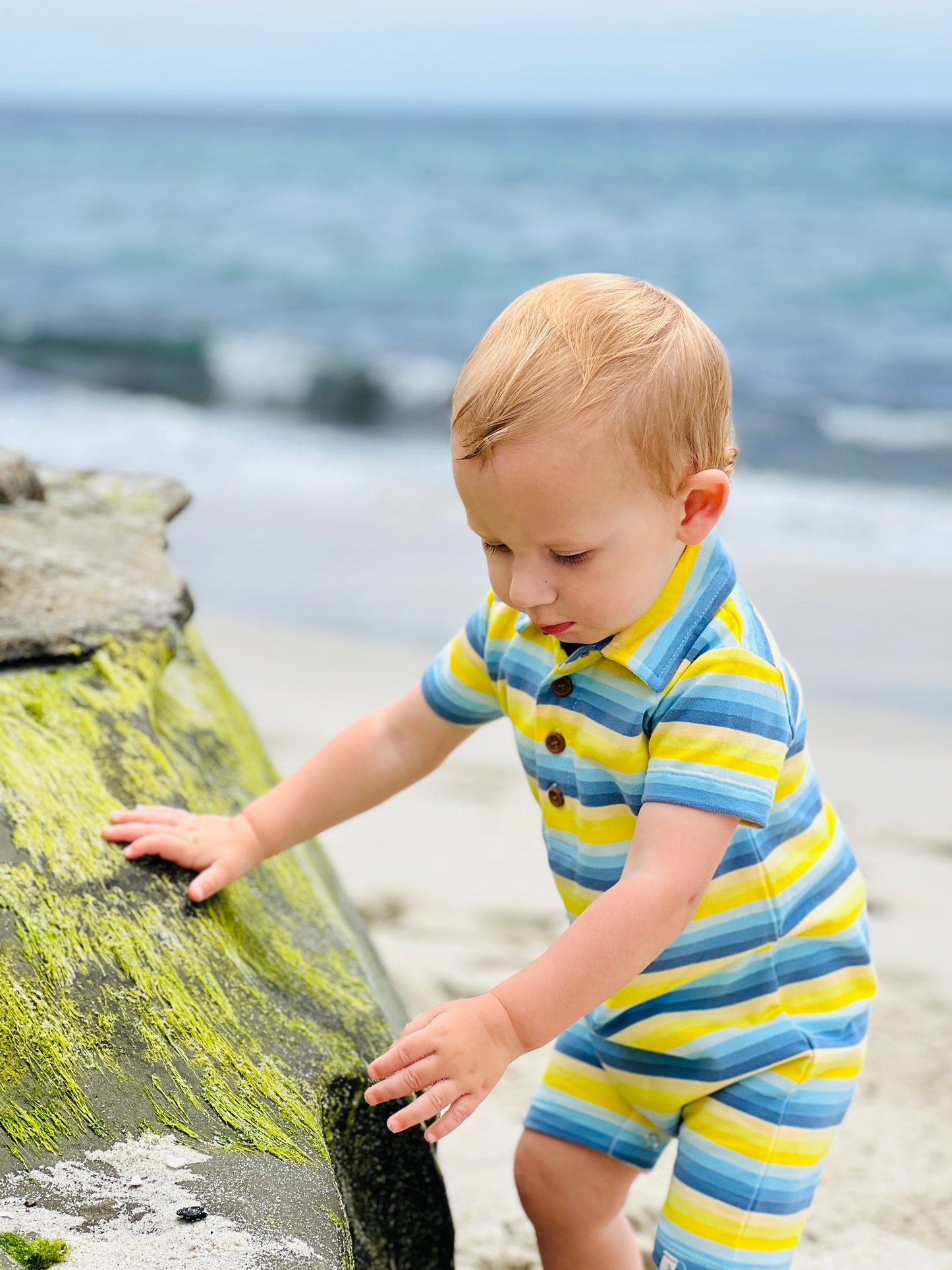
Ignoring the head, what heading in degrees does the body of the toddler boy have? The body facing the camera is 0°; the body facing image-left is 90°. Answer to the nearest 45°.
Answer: approximately 45°

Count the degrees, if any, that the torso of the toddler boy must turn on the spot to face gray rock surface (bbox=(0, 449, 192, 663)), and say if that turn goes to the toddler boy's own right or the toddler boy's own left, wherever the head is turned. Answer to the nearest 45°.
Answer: approximately 90° to the toddler boy's own right
